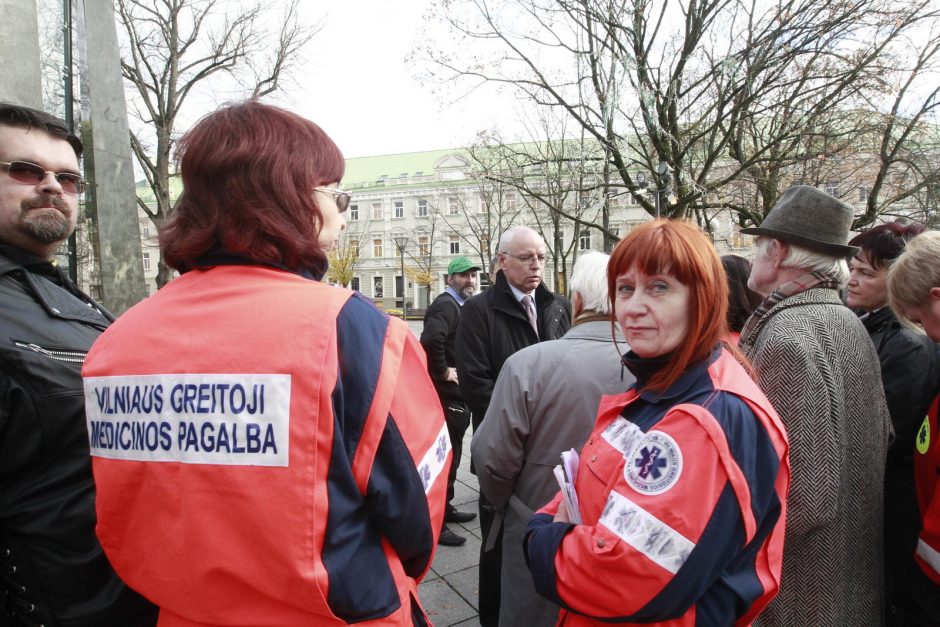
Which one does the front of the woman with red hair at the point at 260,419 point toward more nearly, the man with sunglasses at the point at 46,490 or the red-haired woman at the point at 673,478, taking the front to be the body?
the red-haired woman

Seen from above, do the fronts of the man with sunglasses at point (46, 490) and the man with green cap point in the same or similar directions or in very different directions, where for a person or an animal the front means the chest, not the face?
same or similar directions

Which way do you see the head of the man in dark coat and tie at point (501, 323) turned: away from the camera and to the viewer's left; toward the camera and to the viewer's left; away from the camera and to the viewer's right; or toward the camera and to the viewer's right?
toward the camera and to the viewer's right

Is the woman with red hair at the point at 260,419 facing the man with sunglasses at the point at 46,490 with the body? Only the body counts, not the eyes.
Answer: no

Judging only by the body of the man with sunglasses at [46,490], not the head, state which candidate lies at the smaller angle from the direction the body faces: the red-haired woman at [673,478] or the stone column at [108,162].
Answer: the red-haired woman

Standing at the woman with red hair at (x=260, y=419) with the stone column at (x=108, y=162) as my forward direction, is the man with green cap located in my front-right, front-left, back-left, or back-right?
front-right

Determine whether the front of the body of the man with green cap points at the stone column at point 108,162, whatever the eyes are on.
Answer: no

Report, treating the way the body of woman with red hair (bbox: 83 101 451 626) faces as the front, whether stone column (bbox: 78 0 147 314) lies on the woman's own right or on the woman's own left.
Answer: on the woman's own left

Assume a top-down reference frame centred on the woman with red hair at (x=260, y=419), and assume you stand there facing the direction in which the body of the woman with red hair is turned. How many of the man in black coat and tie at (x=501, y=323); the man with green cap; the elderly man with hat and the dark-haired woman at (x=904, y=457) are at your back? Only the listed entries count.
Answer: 0

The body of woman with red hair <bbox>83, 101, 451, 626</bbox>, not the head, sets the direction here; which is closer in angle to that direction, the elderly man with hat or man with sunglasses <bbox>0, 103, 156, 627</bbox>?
the elderly man with hat

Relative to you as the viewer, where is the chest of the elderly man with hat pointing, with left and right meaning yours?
facing away from the viewer and to the left of the viewer

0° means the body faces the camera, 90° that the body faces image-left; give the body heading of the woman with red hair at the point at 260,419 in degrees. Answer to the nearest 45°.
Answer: approximately 225°

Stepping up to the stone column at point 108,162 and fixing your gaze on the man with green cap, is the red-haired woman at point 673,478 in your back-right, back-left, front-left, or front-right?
front-right
